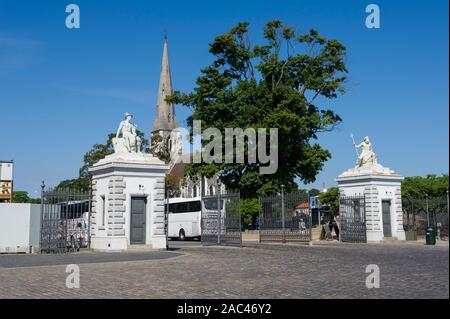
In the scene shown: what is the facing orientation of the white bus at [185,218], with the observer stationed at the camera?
facing away from the viewer and to the left of the viewer

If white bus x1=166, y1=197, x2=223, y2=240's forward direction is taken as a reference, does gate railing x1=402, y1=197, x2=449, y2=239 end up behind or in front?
behind

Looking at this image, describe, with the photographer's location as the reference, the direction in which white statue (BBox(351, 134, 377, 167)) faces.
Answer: facing the viewer and to the left of the viewer

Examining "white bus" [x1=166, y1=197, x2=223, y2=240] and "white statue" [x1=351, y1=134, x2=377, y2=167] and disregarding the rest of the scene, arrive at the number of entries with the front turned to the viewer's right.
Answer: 0

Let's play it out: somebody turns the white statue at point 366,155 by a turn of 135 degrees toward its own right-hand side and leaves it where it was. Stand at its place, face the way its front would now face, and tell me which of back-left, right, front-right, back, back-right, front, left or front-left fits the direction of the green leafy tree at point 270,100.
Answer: front-left

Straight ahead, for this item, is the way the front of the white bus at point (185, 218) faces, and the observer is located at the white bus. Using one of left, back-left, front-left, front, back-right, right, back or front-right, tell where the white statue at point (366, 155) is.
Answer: back

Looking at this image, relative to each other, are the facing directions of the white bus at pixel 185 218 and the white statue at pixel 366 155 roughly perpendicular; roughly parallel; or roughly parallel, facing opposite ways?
roughly perpendicular

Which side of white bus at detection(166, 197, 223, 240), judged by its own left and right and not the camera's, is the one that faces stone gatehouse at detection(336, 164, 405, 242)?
back

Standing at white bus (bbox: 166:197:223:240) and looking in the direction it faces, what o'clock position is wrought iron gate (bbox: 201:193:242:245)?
The wrought iron gate is roughly at 7 o'clock from the white bus.
